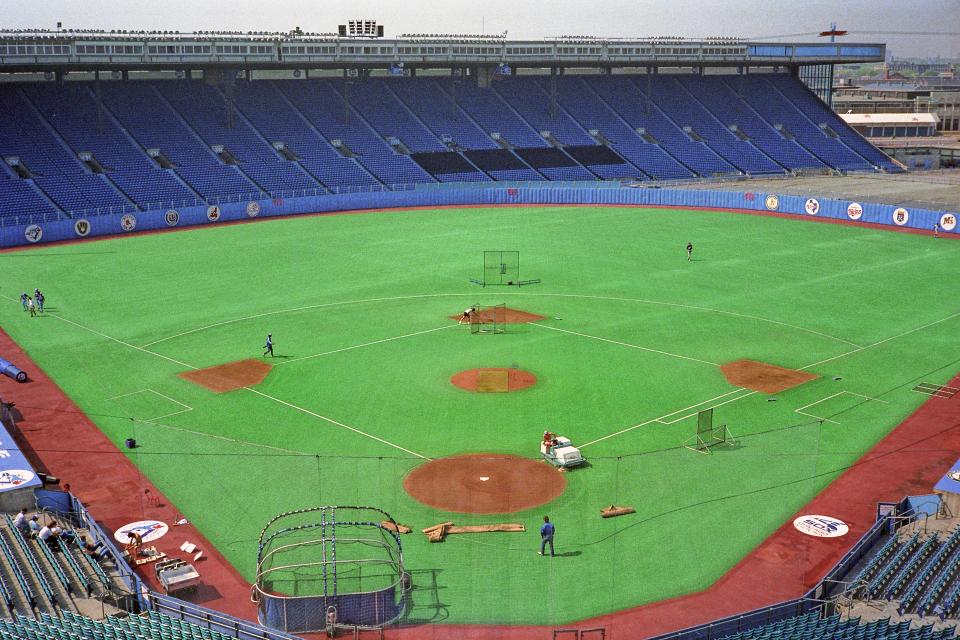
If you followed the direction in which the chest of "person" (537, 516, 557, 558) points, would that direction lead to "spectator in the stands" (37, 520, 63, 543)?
no

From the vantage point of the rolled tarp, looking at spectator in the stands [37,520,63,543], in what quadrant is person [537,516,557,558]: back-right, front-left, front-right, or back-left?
front-left

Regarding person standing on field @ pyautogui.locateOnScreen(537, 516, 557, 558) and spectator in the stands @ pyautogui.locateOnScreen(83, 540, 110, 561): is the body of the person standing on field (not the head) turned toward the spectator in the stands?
no

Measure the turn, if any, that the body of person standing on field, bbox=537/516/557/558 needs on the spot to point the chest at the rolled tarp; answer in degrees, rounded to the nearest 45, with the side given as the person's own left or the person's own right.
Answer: approximately 45° to the person's own left

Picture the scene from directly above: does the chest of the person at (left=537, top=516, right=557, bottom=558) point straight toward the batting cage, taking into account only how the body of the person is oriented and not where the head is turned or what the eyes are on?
no
